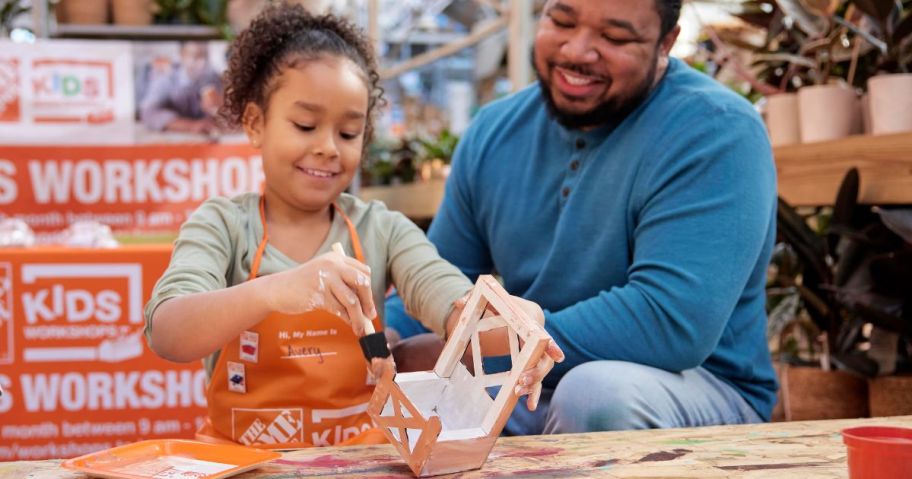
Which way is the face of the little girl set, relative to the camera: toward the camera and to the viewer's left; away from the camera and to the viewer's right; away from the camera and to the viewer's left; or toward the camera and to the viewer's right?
toward the camera and to the viewer's right

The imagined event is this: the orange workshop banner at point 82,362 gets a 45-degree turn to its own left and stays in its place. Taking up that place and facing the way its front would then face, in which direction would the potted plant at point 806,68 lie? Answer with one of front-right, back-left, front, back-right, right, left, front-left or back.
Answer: front-left

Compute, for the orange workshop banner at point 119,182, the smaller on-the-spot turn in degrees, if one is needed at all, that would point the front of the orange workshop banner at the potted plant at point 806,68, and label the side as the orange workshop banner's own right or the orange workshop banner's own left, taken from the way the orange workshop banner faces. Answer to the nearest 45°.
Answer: approximately 90° to the orange workshop banner's own left

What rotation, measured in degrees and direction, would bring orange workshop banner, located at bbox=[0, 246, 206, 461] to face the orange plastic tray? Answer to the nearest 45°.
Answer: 0° — it already faces it

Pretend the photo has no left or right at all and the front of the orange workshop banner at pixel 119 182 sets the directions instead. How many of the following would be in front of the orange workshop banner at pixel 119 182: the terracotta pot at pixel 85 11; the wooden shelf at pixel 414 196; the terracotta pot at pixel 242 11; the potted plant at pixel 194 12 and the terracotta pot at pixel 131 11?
0

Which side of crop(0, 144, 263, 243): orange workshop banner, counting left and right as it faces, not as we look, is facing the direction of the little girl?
front

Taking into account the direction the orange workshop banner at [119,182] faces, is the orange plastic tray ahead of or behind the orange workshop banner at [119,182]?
ahead

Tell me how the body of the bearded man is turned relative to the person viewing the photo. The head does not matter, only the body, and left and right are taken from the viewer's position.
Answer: facing the viewer and to the left of the viewer

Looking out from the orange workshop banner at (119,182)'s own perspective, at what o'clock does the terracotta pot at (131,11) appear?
The terracotta pot is roughly at 6 o'clock from the orange workshop banner.

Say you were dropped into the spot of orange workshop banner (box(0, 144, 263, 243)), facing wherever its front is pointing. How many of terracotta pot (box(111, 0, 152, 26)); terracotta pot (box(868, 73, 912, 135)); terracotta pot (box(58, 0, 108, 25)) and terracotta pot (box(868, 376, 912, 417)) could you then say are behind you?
2

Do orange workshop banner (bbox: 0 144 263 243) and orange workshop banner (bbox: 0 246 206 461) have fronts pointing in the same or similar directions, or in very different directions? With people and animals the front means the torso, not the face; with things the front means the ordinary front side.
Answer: same or similar directions

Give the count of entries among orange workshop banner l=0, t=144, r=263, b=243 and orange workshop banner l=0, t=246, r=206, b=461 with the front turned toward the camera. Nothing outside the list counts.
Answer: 2

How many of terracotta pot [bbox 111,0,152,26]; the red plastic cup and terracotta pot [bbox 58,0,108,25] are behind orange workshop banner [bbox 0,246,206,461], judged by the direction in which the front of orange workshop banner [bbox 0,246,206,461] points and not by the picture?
2

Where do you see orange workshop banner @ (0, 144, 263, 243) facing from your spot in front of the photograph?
facing the viewer

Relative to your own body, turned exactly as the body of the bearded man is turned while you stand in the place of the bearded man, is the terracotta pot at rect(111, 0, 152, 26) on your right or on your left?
on your right

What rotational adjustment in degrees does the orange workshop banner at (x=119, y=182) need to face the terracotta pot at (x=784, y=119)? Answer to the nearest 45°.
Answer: approximately 90° to its left

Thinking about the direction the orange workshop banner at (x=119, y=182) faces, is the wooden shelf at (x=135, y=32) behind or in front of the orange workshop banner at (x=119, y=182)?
behind
